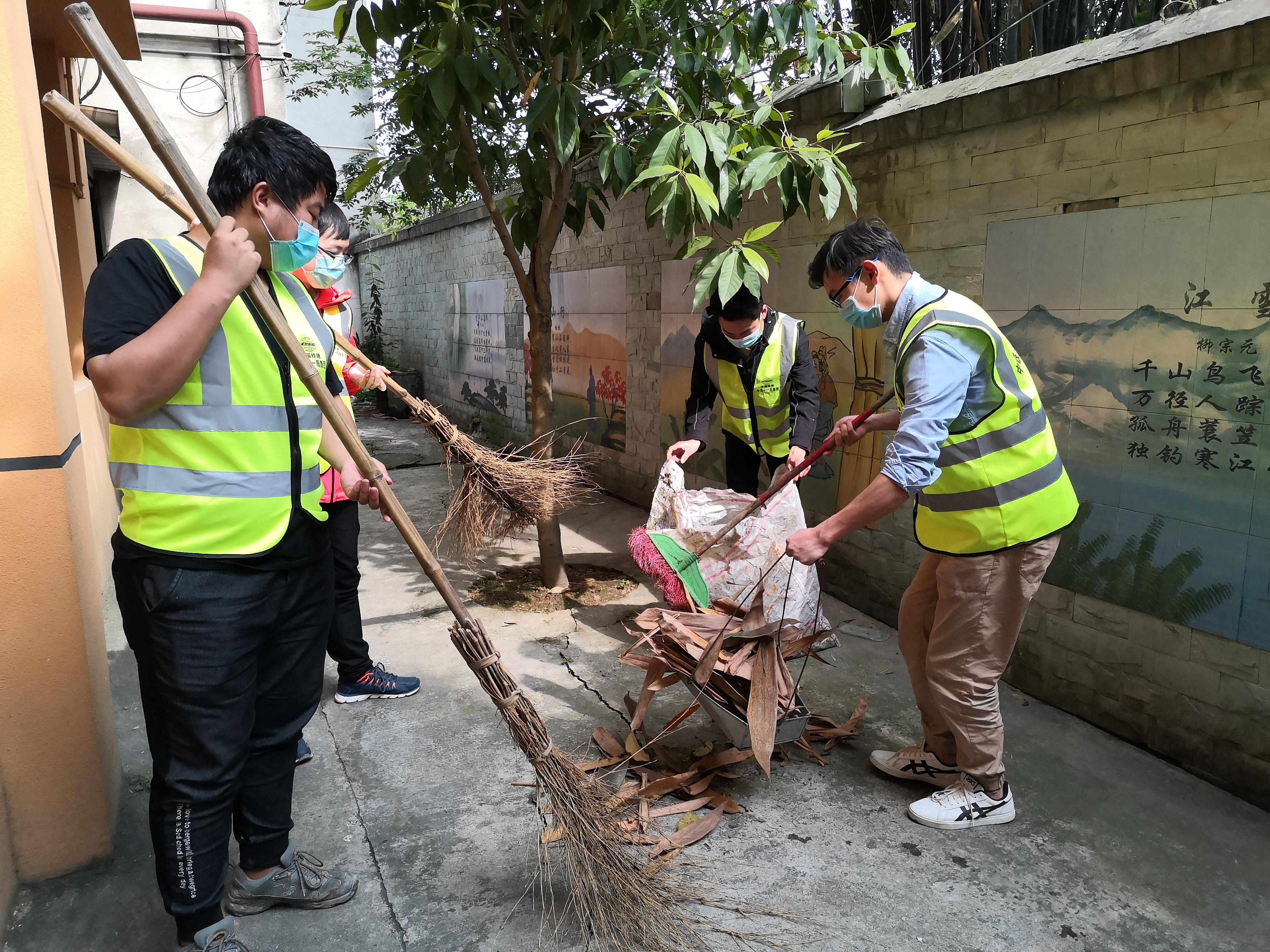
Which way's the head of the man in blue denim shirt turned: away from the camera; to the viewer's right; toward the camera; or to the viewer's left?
to the viewer's left

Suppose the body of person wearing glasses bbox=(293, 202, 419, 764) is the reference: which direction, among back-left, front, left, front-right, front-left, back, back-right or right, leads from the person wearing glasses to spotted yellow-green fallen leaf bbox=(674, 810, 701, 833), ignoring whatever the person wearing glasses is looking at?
front

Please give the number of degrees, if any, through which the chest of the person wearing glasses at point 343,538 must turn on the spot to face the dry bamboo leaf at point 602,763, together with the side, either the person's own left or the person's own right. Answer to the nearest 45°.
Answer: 0° — they already face it

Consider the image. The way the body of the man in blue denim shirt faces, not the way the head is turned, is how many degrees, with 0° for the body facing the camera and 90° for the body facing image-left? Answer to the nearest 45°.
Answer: approximately 90°

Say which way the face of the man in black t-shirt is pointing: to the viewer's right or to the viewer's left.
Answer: to the viewer's right

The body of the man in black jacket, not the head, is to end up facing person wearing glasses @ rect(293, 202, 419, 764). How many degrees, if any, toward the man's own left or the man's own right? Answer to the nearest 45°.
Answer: approximately 45° to the man's own right

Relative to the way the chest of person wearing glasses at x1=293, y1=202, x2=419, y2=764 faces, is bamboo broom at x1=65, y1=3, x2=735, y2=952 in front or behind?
in front

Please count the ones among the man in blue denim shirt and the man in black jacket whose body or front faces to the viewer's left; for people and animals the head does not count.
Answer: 1

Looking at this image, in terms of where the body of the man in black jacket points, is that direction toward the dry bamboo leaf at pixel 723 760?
yes

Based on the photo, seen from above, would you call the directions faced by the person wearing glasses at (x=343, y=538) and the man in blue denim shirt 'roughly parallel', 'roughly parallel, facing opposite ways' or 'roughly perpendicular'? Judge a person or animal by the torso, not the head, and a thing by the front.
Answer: roughly parallel, facing opposite ways

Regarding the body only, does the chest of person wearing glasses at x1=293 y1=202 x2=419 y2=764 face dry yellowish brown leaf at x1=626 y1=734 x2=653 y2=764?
yes

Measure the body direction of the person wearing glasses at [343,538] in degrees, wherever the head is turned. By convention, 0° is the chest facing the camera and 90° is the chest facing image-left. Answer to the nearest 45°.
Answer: approximately 315°

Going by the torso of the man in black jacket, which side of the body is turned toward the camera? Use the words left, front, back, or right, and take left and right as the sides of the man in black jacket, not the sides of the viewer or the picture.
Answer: front

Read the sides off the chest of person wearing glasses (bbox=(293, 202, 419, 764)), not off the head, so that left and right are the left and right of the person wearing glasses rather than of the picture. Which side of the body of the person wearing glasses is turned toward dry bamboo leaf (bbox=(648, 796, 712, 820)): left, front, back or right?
front

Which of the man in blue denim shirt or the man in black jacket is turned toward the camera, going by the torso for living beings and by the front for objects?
the man in black jacket

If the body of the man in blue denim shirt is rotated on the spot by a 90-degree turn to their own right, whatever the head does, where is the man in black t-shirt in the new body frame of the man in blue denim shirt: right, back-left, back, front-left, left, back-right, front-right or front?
back-left
